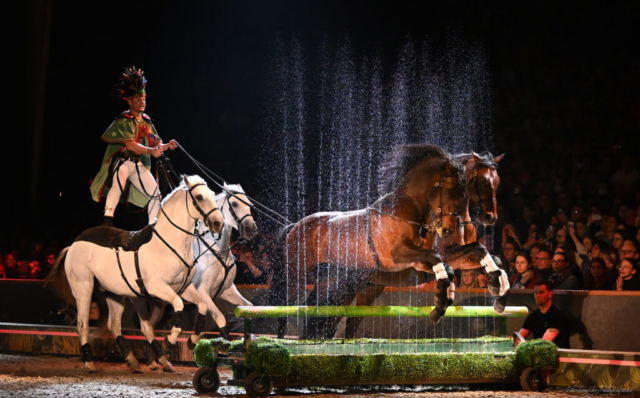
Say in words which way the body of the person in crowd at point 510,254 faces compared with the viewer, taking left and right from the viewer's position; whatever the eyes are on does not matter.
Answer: facing the viewer and to the left of the viewer

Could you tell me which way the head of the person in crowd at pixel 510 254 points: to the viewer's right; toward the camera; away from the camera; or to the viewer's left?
toward the camera

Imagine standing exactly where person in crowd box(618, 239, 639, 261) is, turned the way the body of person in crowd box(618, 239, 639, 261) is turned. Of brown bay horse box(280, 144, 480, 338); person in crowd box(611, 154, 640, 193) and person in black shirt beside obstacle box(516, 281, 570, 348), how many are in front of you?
2

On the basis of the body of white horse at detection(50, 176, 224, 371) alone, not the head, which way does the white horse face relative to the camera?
to the viewer's right

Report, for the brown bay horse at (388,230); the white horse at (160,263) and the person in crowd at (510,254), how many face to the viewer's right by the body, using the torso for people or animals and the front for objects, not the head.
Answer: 2

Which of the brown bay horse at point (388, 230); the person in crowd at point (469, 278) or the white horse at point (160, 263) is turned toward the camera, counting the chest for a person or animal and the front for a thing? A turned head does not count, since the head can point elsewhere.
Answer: the person in crowd

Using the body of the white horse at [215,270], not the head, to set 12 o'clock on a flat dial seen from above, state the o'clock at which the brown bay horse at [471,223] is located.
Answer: The brown bay horse is roughly at 12 o'clock from the white horse.

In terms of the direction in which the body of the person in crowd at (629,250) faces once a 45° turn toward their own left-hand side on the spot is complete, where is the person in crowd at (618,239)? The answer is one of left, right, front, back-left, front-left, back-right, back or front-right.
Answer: back

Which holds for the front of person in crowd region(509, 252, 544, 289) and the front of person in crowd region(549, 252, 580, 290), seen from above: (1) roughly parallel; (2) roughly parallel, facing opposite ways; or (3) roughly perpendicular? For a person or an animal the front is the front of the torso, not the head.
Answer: roughly parallel

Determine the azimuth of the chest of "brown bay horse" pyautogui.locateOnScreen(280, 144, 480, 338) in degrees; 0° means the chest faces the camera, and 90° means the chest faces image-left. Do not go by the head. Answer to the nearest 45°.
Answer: approximately 270°

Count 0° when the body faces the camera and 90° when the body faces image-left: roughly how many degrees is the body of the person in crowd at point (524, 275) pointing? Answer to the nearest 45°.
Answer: approximately 45°

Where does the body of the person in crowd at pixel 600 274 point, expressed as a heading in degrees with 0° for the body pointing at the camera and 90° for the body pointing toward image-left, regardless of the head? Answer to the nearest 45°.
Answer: approximately 45°

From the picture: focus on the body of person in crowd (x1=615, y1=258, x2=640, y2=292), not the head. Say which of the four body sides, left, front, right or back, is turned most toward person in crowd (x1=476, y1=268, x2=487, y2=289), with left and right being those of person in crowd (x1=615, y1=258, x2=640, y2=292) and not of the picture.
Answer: right
